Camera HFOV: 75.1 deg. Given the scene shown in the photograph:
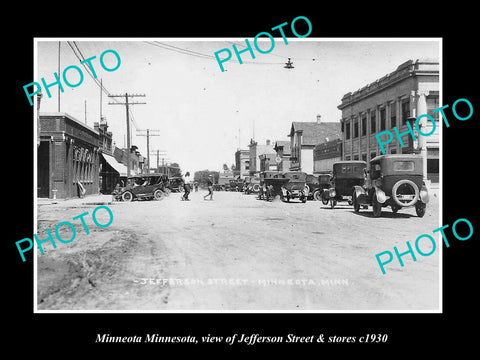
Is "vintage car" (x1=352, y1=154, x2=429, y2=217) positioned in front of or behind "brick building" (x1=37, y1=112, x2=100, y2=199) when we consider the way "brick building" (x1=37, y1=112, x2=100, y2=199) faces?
in front

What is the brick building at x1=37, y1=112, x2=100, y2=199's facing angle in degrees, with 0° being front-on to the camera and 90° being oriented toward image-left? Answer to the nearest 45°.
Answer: approximately 315°
